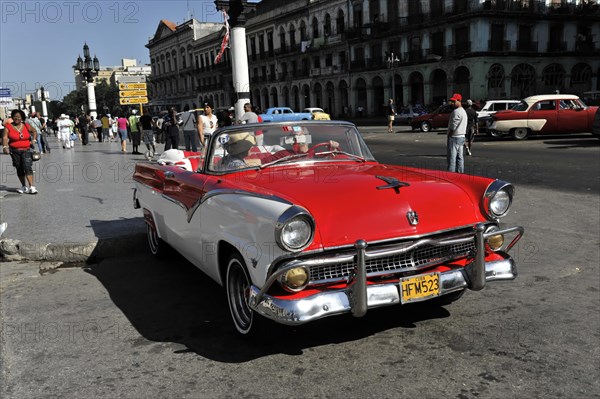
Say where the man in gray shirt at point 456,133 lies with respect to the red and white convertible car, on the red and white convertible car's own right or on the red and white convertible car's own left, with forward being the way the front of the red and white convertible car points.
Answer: on the red and white convertible car's own left

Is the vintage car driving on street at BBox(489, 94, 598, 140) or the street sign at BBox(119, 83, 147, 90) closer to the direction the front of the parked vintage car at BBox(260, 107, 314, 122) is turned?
the vintage car driving on street

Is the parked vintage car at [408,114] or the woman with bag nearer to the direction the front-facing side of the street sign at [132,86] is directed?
the woman with bag

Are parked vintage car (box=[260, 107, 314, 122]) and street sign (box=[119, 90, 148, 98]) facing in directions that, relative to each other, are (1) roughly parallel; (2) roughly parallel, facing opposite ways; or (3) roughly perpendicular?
roughly perpendicular
